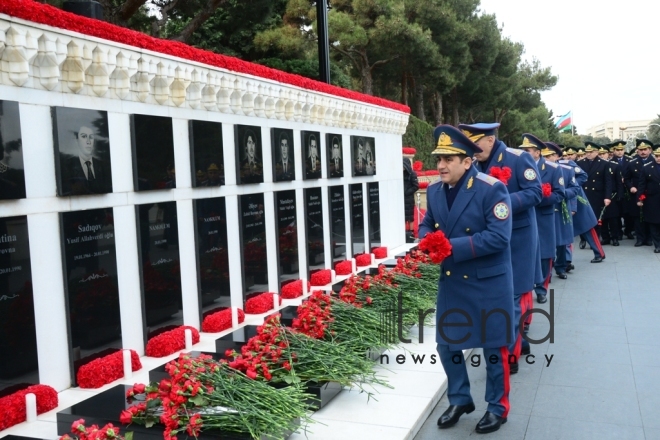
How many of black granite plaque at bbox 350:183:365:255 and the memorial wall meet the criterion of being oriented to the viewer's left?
0

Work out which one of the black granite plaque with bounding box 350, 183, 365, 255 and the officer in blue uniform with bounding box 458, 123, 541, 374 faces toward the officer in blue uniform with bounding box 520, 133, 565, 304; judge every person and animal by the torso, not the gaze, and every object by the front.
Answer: the black granite plaque

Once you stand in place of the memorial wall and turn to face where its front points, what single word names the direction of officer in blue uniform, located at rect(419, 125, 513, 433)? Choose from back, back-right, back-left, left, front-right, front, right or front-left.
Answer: front

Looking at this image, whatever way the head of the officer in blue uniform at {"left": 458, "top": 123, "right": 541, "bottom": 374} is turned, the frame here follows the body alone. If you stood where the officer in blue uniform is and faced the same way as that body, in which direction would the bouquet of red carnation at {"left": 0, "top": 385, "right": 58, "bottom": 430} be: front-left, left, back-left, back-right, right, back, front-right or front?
front

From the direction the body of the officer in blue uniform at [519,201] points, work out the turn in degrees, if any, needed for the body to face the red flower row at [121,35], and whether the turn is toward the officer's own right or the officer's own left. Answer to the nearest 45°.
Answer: approximately 45° to the officer's own right

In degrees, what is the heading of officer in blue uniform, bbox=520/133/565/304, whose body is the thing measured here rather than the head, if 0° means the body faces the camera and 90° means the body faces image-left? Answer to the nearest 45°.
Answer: approximately 45°

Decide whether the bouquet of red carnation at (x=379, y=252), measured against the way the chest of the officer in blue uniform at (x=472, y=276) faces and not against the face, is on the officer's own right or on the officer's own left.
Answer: on the officer's own right

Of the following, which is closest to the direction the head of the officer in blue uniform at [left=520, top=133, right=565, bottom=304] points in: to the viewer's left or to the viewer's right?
to the viewer's left

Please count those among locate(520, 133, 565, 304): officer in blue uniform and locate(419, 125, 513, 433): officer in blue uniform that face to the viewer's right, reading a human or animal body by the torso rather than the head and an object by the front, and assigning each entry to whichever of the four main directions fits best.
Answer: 0

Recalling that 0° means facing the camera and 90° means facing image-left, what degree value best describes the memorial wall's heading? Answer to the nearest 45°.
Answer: approximately 315°

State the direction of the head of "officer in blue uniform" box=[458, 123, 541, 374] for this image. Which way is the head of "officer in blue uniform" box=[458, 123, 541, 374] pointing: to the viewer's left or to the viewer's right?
to the viewer's left

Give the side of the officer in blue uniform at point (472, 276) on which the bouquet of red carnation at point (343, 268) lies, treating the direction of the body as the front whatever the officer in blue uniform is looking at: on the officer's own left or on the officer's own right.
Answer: on the officer's own right

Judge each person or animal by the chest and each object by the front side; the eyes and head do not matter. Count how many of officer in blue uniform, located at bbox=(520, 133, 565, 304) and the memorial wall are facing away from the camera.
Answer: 0
